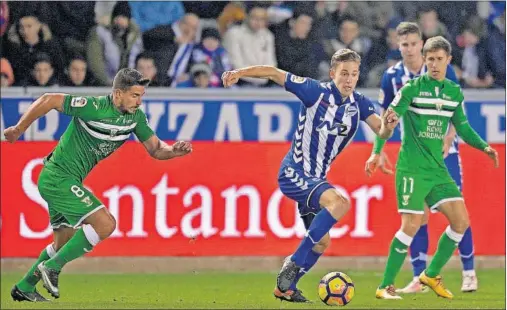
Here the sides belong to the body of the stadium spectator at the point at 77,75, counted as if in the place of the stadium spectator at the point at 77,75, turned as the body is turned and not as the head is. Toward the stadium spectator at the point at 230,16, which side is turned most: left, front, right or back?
left

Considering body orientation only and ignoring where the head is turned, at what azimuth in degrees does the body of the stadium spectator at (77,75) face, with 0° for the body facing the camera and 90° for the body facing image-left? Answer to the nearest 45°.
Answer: approximately 0°

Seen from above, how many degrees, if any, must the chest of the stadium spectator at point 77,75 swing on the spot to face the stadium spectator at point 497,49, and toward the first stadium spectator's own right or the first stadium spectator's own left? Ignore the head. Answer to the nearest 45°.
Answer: approximately 90° to the first stadium spectator's own left

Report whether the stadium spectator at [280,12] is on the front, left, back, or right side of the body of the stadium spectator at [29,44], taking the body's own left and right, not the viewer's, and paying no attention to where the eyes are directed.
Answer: left

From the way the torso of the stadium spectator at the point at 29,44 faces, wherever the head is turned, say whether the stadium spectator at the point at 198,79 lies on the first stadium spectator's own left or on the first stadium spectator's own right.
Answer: on the first stadium spectator's own left

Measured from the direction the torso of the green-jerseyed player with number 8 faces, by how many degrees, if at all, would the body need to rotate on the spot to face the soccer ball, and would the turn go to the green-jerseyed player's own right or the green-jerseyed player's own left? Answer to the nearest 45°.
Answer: approximately 45° to the green-jerseyed player's own left
